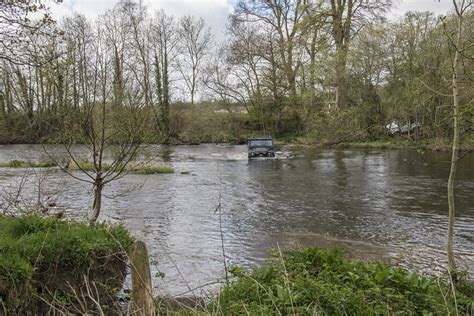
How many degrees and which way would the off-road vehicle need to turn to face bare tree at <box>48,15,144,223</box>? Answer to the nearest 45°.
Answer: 0° — it already faces it

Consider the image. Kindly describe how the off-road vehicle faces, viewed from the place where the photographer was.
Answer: facing the viewer

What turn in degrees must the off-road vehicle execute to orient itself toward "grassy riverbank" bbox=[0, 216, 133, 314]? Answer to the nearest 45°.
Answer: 0° — it already faces it

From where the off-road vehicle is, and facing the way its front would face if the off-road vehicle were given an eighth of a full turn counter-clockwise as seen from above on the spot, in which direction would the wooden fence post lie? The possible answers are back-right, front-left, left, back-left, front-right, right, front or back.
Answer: front-right

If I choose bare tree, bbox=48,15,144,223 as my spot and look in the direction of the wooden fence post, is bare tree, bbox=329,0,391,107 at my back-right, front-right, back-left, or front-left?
back-left

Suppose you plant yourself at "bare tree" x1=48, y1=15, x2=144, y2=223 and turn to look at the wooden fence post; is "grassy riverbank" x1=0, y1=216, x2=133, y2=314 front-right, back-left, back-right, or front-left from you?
front-right
